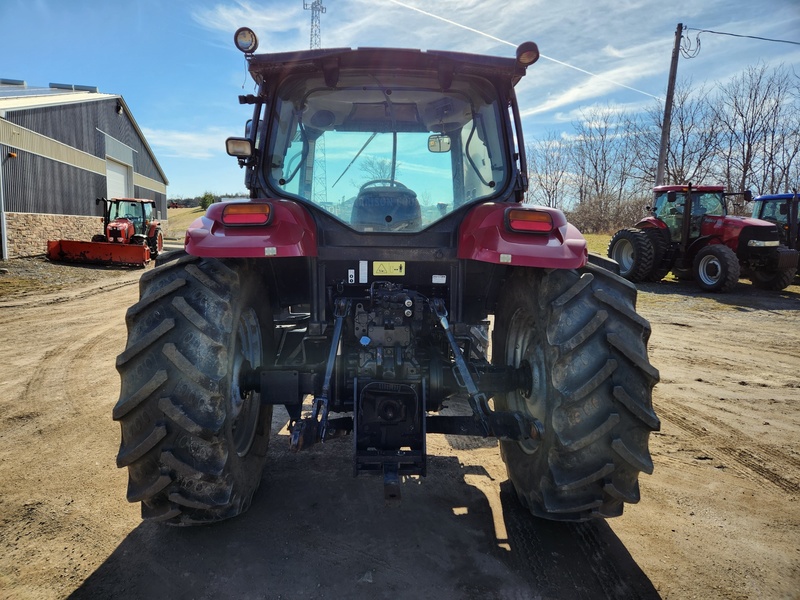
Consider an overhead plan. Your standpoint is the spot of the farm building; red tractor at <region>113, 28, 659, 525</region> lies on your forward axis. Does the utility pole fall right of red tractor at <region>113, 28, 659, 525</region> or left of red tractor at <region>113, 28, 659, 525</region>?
left

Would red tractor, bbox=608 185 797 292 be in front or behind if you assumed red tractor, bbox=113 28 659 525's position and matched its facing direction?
in front

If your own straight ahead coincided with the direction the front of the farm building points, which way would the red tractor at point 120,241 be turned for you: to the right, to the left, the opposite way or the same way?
to the right

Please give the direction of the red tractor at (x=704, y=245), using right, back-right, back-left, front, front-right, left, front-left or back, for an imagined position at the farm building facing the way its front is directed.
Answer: front

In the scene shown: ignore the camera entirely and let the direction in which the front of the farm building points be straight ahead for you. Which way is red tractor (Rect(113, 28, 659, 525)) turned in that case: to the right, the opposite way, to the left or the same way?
to the left

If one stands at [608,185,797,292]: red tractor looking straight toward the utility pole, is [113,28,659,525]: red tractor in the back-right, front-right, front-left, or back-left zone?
back-left

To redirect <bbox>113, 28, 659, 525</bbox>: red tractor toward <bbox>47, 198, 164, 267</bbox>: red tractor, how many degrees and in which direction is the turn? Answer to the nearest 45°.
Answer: approximately 45° to its left

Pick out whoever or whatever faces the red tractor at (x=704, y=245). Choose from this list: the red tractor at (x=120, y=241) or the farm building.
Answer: the farm building

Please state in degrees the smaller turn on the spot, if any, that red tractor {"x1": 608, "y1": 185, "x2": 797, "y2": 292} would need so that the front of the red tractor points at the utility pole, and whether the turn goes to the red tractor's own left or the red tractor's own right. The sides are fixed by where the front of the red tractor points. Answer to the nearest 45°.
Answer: approximately 135° to the red tractor's own left

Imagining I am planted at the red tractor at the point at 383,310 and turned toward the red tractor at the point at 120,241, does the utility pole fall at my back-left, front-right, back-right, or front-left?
front-right

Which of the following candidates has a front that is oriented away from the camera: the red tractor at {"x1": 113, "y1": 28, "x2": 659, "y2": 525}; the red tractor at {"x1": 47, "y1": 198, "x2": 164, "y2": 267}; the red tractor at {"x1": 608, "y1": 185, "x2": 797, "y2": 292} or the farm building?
the red tractor at {"x1": 113, "y1": 28, "x2": 659, "y2": 525}

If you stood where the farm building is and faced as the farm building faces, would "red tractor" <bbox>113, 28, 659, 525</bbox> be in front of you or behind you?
in front

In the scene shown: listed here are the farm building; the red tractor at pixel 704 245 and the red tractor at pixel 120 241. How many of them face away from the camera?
0

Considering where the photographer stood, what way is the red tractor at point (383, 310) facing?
facing away from the viewer

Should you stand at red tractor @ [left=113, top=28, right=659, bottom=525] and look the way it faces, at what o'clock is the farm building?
The farm building is roughly at 11 o'clock from the red tractor.

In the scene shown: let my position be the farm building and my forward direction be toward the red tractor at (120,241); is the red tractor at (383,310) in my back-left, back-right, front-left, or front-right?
front-right

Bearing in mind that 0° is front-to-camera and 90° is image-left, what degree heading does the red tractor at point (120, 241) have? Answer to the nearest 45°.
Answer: approximately 45°

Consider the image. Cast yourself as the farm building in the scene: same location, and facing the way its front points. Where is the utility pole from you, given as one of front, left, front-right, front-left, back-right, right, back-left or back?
front
